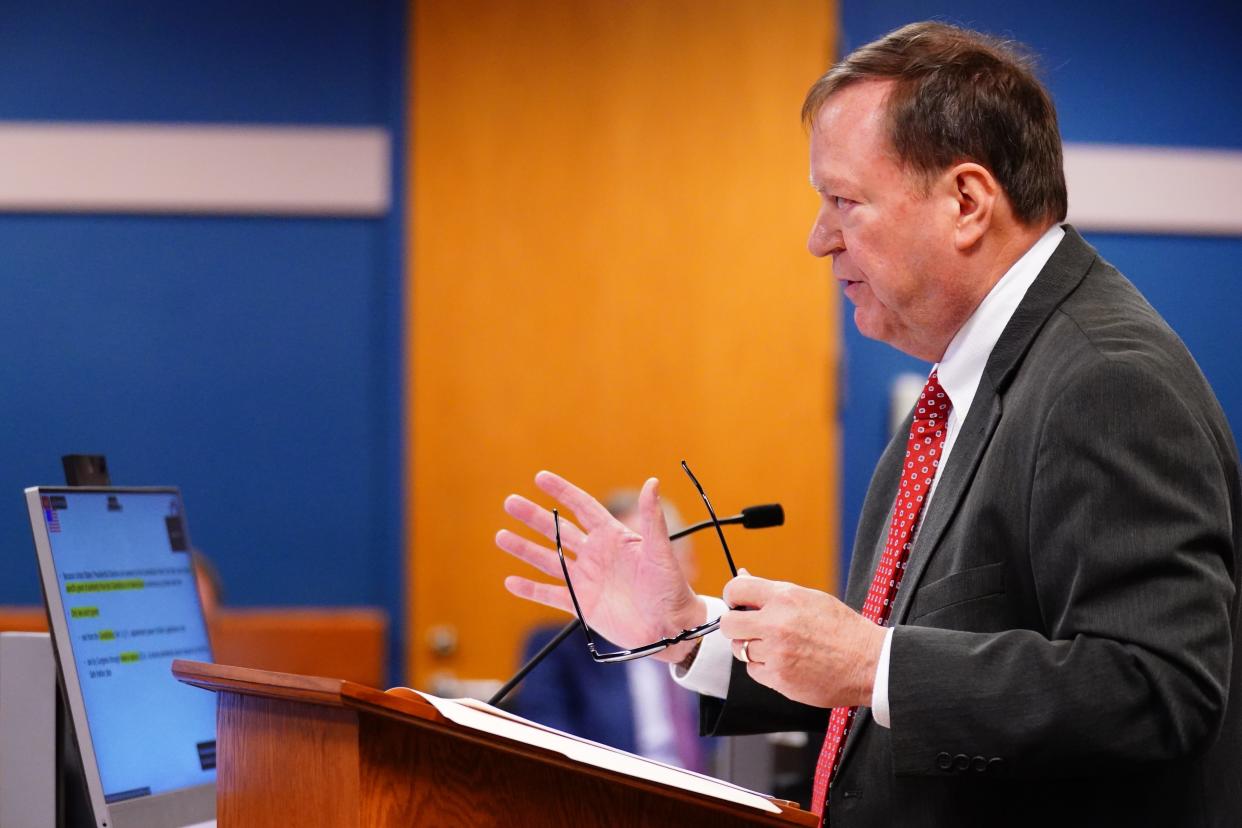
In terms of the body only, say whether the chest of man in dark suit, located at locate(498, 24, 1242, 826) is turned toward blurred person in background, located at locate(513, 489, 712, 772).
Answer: no

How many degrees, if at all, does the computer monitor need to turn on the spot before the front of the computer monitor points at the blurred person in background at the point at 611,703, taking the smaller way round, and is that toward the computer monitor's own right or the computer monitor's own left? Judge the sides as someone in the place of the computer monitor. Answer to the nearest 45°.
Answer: approximately 90° to the computer monitor's own left

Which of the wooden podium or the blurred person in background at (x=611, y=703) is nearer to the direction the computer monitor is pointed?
the wooden podium

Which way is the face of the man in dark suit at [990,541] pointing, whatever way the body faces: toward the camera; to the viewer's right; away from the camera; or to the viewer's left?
to the viewer's left

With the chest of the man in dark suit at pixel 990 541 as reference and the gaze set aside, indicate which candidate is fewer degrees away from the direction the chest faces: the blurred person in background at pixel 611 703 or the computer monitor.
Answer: the computer monitor

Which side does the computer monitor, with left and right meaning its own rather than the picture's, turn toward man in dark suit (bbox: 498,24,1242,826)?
front

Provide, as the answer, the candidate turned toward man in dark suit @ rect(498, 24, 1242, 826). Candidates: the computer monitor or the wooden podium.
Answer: the computer monitor

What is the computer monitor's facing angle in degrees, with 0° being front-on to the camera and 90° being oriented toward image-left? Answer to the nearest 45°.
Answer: approximately 315°

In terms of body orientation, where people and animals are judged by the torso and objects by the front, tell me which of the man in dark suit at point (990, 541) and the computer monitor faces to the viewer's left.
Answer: the man in dark suit

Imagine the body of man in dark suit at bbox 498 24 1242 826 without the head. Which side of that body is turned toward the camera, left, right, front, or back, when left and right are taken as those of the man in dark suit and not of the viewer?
left

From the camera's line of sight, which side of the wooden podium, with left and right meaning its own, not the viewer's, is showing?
left

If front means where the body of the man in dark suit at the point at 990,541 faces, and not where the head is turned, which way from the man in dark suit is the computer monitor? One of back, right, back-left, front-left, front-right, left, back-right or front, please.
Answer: front

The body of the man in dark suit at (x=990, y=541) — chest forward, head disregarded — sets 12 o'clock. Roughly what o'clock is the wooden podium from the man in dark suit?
The wooden podium is roughly at 11 o'clock from the man in dark suit.

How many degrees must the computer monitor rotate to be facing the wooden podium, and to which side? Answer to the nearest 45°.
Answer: approximately 45° to its right

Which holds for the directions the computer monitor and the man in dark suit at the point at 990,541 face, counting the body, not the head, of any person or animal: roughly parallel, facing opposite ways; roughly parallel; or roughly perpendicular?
roughly parallel, facing opposite ways
